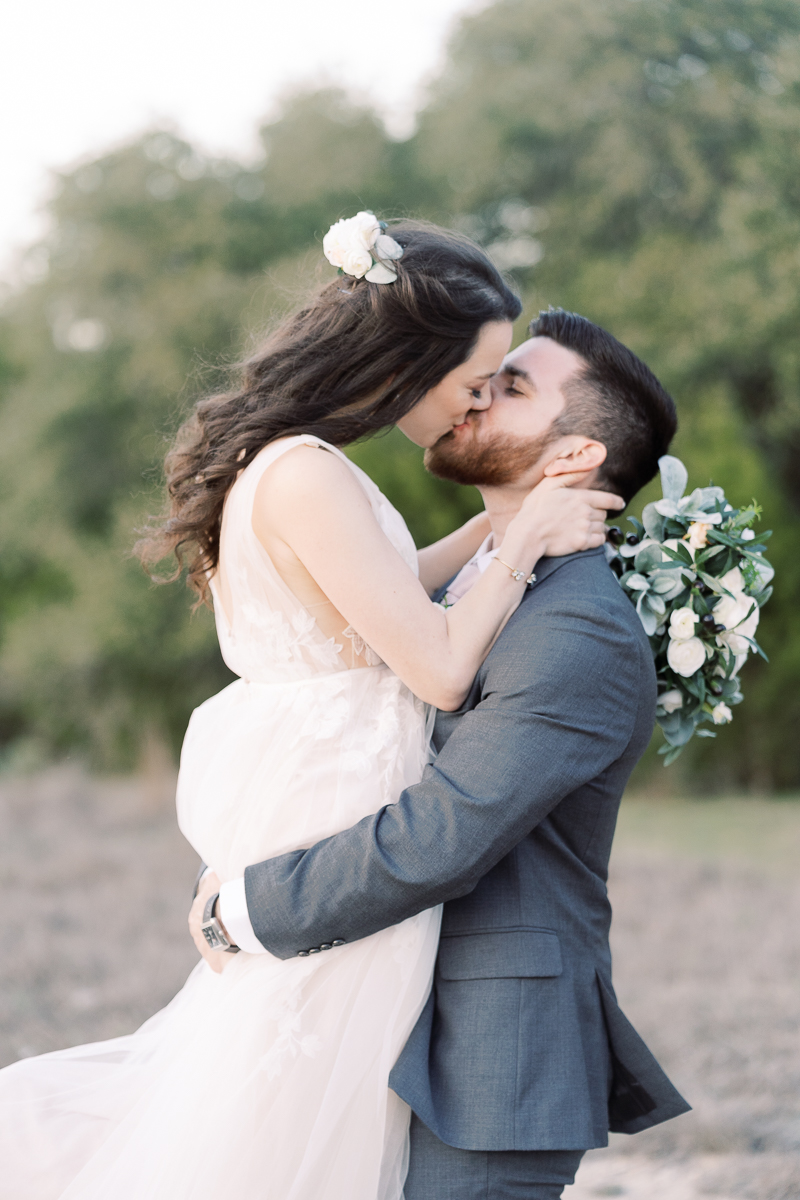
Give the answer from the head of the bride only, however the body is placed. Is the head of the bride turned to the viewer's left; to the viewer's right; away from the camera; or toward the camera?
to the viewer's right

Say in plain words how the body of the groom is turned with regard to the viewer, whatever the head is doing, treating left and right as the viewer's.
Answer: facing to the left of the viewer

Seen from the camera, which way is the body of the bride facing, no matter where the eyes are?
to the viewer's right
